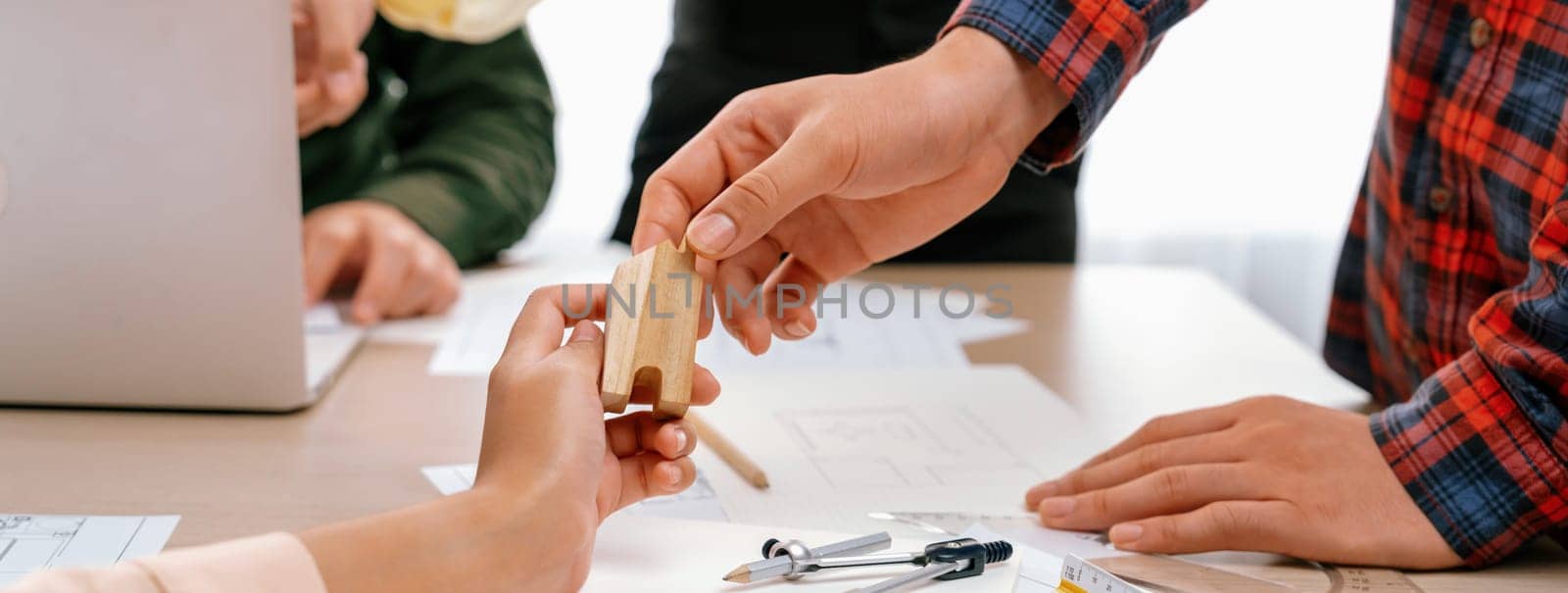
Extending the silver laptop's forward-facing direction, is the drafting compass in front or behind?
behind

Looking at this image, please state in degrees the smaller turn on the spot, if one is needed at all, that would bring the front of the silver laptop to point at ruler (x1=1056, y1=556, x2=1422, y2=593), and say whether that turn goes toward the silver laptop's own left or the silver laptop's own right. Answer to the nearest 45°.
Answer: approximately 135° to the silver laptop's own right

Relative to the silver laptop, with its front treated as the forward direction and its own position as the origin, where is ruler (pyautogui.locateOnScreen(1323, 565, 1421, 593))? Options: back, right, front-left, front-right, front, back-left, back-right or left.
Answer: back-right

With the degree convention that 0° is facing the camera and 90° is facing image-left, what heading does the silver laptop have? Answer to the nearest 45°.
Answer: approximately 180°
